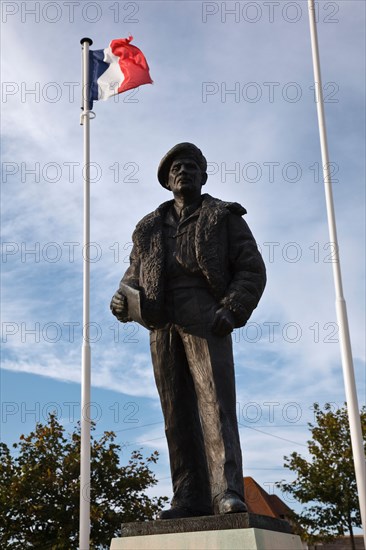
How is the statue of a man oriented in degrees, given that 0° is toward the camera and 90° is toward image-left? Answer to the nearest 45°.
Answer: approximately 0°

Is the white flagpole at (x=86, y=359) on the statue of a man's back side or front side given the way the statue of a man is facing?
on the back side

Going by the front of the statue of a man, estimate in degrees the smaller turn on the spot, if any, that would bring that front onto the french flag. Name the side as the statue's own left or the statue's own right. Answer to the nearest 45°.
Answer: approximately 180°

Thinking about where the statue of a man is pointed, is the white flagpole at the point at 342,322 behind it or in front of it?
behind

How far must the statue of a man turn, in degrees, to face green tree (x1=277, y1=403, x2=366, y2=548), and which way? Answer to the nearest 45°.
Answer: approximately 180°
